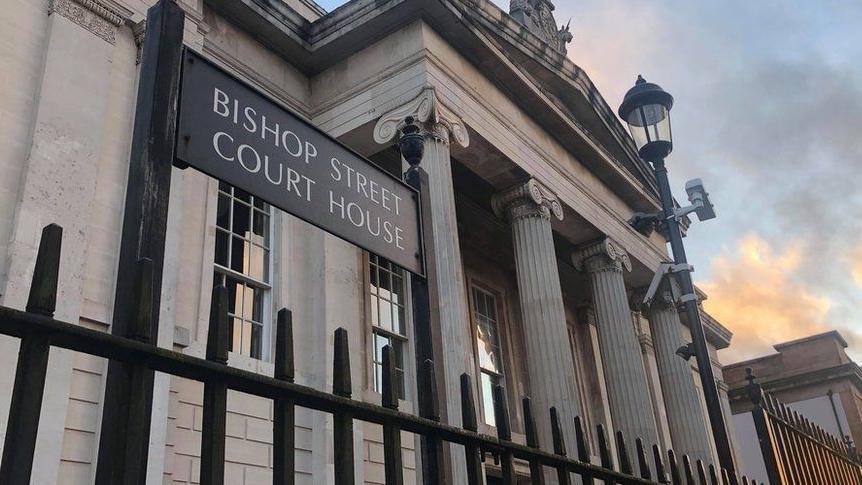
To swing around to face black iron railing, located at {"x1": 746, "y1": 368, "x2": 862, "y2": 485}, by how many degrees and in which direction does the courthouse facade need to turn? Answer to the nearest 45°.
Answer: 0° — it already faces it

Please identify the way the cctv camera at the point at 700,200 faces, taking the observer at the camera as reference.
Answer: facing the viewer and to the right of the viewer

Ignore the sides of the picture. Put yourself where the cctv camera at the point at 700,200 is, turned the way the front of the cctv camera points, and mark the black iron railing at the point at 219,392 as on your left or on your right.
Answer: on your right

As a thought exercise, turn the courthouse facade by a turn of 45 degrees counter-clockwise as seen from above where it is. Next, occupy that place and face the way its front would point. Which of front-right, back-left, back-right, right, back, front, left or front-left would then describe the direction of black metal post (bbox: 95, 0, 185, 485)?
right

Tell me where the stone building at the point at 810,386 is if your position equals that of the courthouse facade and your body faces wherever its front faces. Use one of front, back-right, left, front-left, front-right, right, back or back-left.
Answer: left
